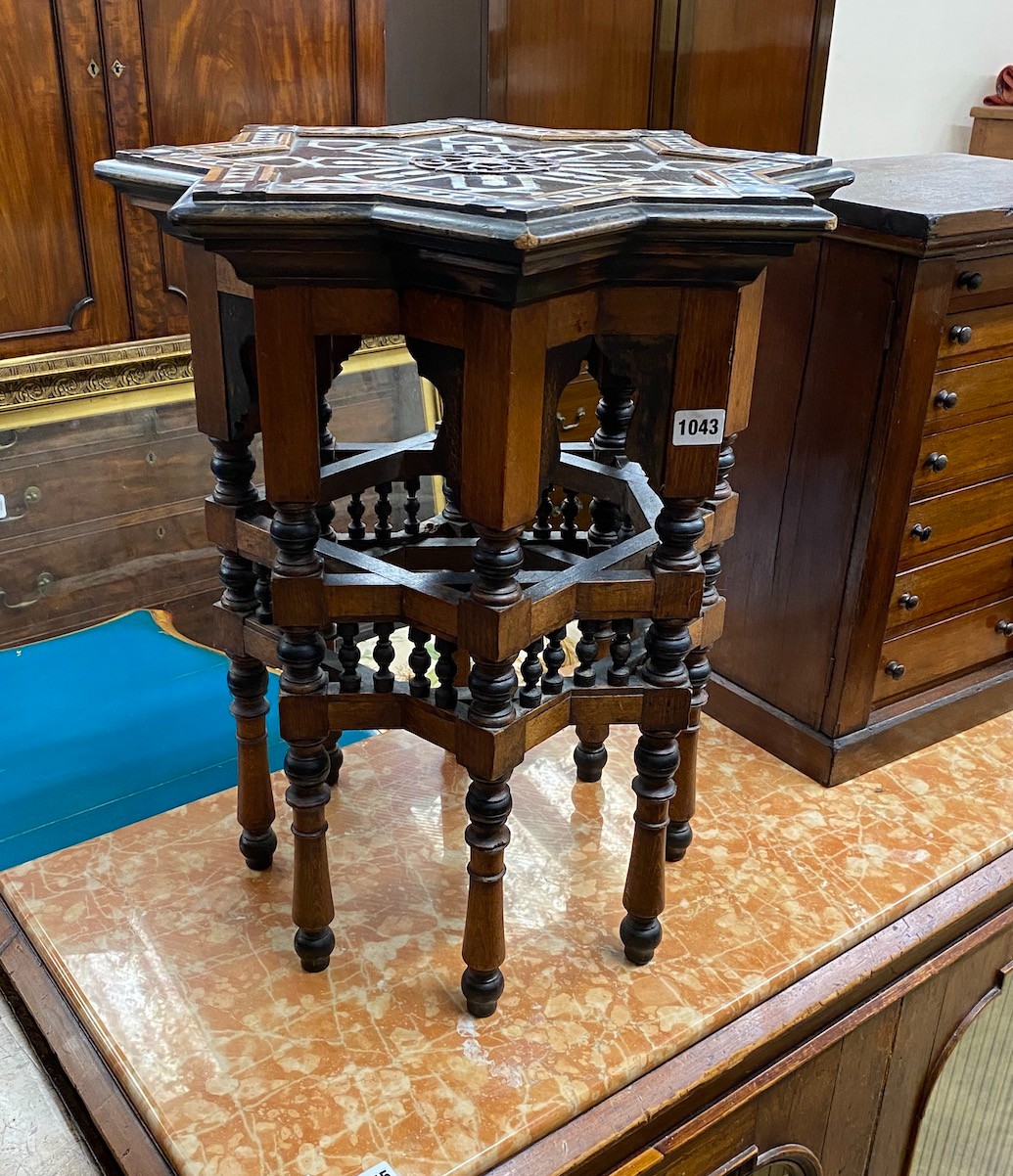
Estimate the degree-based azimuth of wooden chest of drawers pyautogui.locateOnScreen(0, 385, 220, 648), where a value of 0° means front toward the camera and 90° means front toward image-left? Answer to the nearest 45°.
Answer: approximately 0°

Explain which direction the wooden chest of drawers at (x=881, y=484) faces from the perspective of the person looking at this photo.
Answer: facing the viewer and to the right of the viewer

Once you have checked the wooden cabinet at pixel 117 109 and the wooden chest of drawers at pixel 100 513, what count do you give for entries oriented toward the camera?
2

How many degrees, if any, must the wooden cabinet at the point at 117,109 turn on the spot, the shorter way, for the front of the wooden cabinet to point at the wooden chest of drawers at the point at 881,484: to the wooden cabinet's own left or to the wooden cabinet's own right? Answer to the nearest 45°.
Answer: approximately 45° to the wooden cabinet's own left

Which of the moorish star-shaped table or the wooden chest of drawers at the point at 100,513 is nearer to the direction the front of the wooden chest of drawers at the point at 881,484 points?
the moorish star-shaped table
